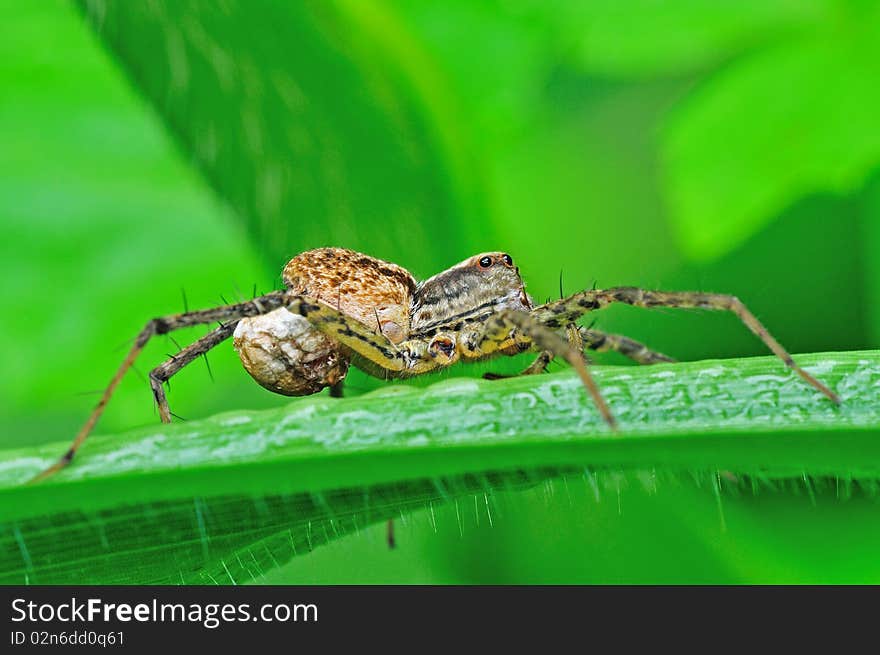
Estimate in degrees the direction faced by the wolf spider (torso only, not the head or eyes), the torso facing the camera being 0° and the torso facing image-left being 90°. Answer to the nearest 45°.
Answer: approximately 270°
